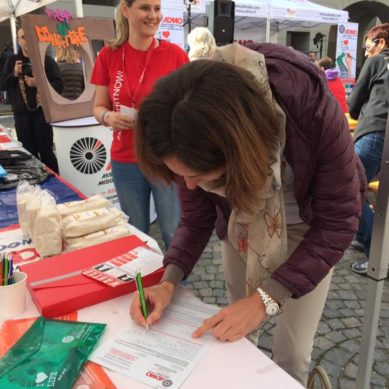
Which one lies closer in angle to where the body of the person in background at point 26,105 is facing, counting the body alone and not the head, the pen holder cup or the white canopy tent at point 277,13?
the pen holder cup

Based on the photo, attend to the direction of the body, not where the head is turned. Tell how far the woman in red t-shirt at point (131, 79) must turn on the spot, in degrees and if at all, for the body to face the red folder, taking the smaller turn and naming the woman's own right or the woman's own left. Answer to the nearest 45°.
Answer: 0° — they already face it

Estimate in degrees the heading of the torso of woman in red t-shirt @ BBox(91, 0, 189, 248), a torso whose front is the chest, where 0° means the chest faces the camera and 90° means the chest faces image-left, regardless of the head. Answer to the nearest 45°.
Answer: approximately 0°

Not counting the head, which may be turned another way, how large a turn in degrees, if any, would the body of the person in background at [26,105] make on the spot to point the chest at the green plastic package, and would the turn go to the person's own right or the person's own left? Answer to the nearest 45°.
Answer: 0° — they already face it

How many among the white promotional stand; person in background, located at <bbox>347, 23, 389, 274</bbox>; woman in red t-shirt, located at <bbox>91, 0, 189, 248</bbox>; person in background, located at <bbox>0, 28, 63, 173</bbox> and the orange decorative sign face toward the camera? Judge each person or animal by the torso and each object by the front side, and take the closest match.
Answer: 4

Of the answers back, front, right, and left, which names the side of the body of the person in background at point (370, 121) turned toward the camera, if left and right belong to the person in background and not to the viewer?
left
